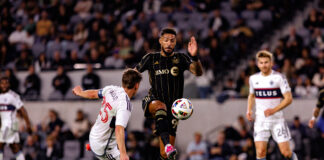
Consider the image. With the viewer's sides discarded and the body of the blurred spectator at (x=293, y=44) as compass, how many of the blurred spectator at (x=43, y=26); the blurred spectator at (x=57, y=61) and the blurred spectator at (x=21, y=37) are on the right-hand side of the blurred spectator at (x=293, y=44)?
3

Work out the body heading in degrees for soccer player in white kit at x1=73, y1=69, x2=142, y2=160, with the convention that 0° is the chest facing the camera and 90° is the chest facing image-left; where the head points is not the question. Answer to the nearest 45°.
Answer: approximately 225°

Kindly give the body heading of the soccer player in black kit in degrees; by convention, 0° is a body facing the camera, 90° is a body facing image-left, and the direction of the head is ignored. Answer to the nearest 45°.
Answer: approximately 0°

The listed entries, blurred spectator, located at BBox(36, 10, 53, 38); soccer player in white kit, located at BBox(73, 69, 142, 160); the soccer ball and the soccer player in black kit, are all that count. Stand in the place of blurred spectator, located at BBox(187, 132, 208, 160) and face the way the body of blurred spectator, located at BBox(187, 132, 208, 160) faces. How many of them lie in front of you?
3

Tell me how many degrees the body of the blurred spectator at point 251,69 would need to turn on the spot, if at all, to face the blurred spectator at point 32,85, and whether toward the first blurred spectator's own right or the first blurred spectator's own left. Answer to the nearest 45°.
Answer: approximately 90° to the first blurred spectator's own right
